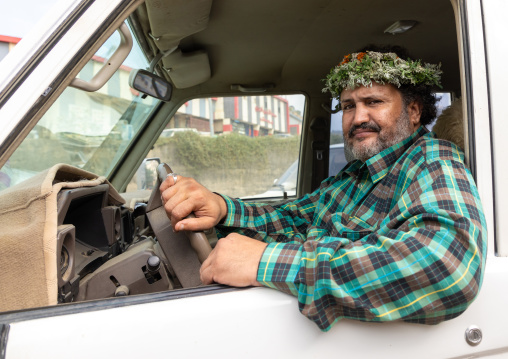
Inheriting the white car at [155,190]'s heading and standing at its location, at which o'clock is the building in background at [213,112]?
The building in background is roughly at 3 o'clock from the white car.

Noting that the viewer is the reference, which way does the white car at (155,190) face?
facing to the left of the viewer
